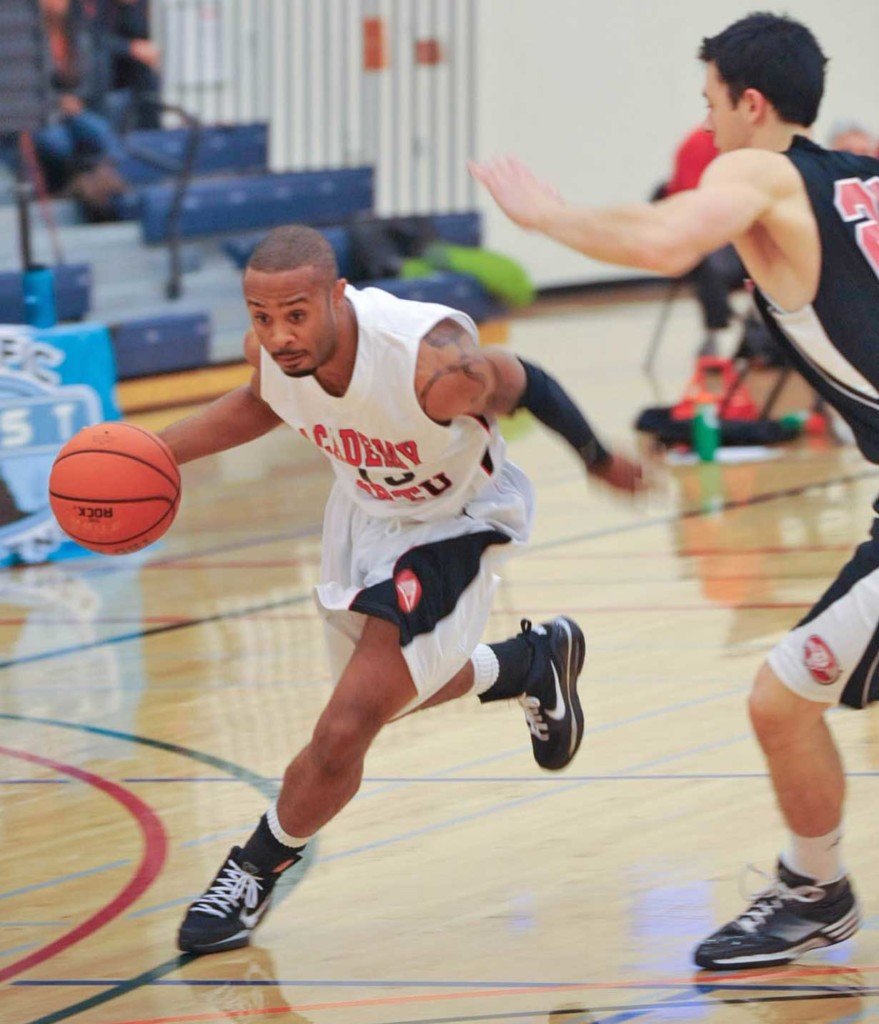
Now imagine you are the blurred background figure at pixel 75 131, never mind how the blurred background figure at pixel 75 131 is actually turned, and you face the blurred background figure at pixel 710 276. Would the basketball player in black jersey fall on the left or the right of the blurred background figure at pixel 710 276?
right

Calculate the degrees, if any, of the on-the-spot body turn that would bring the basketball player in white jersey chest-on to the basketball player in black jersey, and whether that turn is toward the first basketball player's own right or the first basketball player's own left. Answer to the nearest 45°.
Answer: approximately 135° to the first basketball player's own left

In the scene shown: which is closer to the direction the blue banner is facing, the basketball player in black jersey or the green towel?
the basketball player in black jersey

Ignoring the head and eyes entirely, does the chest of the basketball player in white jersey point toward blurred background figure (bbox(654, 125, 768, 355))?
no

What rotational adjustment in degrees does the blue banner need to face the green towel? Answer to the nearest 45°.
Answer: approximately 135° to its left

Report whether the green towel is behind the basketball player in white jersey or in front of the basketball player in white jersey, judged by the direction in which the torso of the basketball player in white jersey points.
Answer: behind

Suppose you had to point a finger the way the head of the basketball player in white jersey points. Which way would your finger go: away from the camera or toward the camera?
toward the camera

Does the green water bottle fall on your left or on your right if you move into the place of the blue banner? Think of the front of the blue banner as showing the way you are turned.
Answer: on your left

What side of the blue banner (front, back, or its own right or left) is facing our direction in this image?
front

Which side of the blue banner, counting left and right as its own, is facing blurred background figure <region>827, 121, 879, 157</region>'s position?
left

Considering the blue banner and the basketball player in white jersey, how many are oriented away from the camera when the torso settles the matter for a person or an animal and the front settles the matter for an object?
0

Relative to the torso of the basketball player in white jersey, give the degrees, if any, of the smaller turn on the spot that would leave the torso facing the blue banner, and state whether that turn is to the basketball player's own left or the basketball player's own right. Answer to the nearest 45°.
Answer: approximately 90° to the basketball player's own right

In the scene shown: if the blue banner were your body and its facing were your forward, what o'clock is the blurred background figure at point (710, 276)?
The blurred background figure is roughly at 8 o'clock from the blue banner.

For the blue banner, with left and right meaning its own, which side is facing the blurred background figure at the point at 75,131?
back

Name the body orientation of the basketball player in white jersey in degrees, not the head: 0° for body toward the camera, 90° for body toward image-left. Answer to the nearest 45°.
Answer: approximately 45°

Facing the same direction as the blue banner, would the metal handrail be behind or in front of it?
behind

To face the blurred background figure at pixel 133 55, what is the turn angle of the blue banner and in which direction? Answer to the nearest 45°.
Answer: approximately 180°

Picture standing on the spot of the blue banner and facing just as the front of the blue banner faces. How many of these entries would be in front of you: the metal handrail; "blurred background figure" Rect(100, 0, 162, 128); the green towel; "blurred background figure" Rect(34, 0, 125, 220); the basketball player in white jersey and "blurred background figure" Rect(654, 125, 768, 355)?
1

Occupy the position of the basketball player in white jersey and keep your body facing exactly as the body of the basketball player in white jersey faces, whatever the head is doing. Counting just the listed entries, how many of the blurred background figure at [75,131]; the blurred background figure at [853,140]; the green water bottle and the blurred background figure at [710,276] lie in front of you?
0

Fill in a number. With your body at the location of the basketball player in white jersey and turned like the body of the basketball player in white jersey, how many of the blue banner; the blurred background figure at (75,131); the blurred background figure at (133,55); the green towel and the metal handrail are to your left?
0
